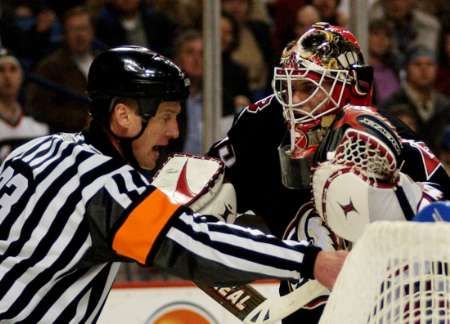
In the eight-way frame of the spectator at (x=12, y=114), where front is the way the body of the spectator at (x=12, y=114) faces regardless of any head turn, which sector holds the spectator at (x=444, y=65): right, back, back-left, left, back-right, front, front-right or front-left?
left

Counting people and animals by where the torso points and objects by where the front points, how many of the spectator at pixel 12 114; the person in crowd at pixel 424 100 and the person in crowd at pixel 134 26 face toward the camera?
3

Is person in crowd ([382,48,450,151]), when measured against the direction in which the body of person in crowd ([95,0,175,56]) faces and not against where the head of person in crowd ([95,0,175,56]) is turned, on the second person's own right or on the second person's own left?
on the second person's own left

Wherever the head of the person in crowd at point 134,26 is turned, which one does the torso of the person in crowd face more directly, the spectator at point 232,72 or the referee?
the referee

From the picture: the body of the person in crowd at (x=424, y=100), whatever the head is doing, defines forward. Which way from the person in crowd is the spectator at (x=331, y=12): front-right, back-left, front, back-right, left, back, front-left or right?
right

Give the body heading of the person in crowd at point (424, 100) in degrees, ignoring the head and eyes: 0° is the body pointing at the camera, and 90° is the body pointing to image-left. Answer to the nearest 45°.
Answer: approximately 0°

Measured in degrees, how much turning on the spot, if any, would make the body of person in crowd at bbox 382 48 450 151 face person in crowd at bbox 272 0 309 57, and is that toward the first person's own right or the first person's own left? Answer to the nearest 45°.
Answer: approximately 90° to the first person's own right

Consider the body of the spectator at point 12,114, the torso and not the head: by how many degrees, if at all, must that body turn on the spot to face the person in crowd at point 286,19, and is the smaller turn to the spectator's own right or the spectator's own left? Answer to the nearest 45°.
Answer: approximately 90° to the spectator's own left

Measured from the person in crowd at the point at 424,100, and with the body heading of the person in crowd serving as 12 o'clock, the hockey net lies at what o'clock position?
The hockey net is roughly at 12 o'clock from the person in crowd.
